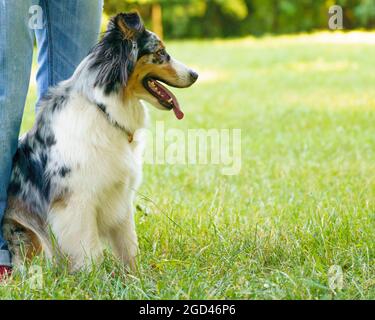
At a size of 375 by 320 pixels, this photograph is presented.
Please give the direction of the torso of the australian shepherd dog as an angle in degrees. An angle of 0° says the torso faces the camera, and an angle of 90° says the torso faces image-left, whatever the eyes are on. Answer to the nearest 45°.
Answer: approximately 315°

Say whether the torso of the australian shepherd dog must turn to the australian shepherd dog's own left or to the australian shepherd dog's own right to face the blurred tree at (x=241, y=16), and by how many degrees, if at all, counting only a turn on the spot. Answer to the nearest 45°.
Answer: approximately 135° to the australian shepherd dog's own left
